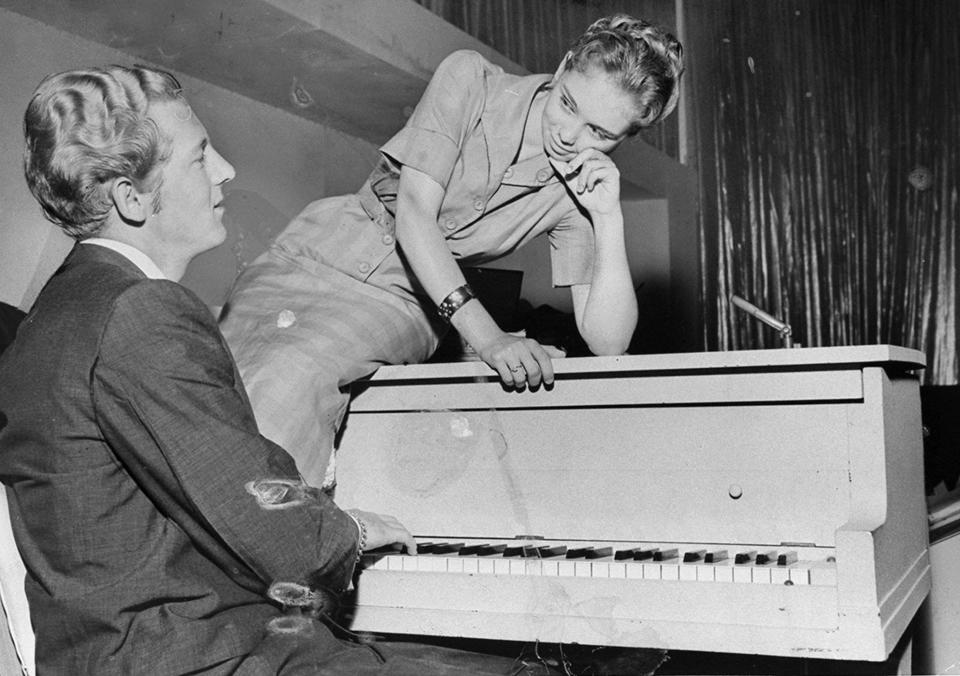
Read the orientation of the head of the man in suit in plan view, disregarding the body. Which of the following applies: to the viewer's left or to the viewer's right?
to the viewer's right

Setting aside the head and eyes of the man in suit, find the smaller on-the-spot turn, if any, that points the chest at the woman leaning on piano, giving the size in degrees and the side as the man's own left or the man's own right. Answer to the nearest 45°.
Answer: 0° — they already face them

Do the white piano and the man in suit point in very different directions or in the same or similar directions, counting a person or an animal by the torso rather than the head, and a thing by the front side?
very different directions

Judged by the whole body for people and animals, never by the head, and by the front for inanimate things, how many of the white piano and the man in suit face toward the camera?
1

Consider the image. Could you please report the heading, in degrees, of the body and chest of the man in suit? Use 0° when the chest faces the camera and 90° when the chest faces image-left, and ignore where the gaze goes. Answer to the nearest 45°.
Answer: approximately 225°

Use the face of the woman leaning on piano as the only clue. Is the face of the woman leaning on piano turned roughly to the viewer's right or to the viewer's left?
to the viewer's left

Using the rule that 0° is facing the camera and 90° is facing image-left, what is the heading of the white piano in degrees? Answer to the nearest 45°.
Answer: approximately 0°

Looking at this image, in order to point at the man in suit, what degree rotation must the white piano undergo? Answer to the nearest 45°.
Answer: approximately 45° to its right
